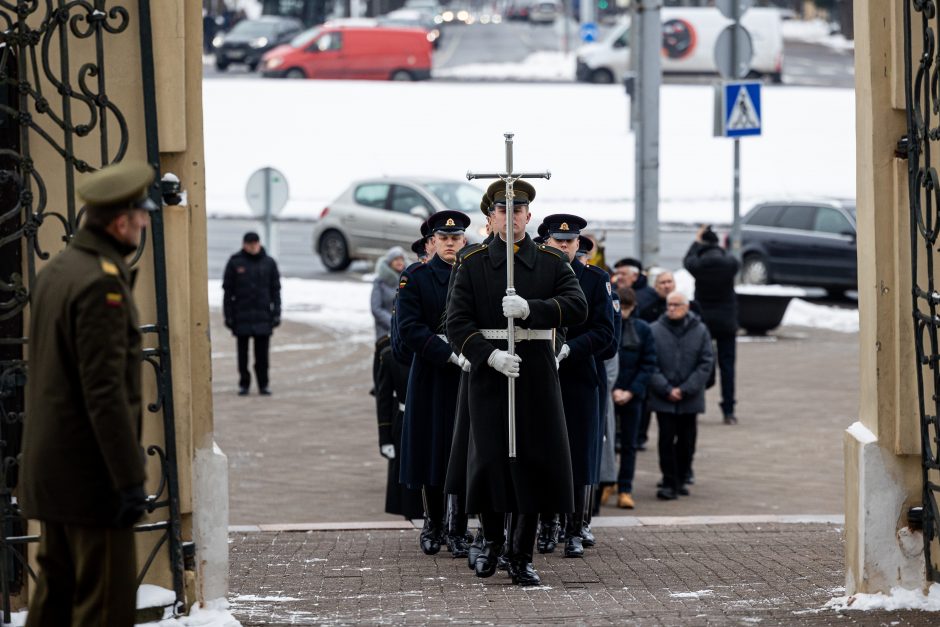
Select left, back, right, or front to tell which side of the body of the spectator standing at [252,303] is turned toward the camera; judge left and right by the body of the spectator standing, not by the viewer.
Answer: front

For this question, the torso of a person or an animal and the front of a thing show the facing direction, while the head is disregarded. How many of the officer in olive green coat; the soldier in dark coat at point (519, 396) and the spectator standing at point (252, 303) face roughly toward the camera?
2

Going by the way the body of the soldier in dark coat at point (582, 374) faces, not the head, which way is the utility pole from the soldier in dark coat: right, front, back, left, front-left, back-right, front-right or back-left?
back

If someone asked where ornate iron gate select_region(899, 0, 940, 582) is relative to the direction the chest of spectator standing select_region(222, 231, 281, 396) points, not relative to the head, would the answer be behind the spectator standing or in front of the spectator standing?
in front

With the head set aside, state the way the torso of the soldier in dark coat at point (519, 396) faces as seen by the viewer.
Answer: toward the camera

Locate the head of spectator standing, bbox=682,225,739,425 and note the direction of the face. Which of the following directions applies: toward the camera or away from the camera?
away from the camera

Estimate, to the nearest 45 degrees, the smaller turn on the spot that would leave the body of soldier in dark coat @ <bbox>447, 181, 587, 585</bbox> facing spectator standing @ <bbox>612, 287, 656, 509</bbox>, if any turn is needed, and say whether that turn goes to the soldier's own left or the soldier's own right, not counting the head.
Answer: approximately 180°

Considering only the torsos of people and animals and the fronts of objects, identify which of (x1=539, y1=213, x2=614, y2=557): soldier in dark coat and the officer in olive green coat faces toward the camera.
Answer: the soldier in dark coat

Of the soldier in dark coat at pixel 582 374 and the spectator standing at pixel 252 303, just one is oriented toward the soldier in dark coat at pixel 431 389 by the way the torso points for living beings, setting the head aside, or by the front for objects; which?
the spectator standing

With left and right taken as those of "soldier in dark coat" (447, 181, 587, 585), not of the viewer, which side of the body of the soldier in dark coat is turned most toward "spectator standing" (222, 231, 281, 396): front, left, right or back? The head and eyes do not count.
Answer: back

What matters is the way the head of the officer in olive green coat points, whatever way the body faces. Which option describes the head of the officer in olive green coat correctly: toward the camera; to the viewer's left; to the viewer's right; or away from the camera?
to the viewer's right

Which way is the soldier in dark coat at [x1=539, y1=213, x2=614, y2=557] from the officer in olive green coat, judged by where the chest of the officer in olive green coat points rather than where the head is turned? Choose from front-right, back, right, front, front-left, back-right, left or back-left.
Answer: front

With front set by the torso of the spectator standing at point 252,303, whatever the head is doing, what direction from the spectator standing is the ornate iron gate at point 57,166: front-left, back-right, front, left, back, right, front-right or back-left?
front

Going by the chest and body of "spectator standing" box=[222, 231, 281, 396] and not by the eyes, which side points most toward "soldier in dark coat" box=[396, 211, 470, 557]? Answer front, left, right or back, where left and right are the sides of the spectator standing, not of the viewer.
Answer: front

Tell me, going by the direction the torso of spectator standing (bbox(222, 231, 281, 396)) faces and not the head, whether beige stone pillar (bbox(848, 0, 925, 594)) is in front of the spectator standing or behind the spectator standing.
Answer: in front

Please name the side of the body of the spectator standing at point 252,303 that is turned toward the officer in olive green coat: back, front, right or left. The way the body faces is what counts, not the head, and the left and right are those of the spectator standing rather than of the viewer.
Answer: front

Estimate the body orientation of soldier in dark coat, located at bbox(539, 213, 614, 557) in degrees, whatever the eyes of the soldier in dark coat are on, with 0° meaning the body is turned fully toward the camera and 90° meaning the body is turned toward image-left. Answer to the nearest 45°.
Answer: approximately 0°
